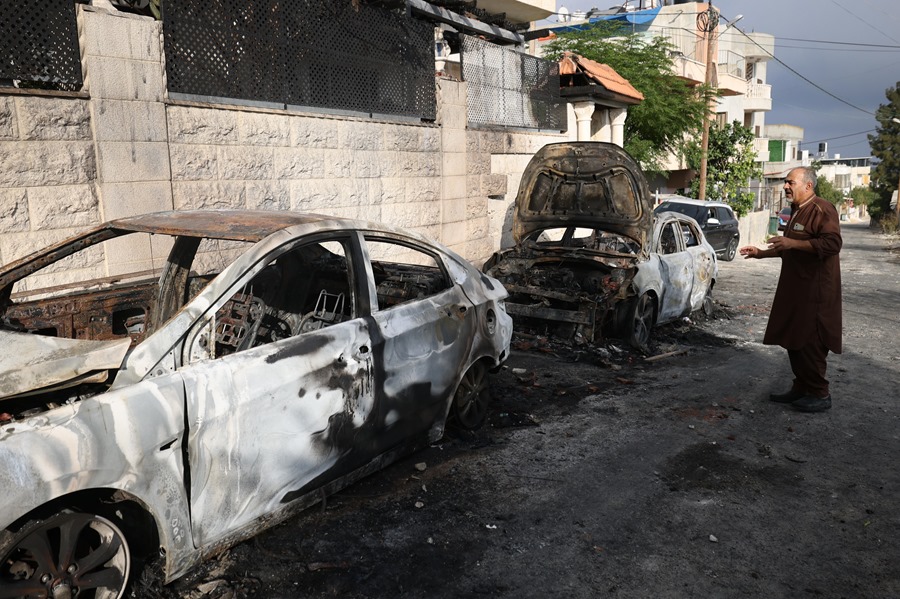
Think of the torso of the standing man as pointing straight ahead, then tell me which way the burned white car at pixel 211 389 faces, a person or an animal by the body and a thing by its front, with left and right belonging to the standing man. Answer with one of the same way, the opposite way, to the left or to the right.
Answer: to the left

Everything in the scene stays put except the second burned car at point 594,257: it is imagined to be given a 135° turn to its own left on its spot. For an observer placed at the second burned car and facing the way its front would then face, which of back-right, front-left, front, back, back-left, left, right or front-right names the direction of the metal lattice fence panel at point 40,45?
back-right

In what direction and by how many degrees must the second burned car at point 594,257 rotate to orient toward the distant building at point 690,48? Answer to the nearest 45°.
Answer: approximately 135° to its right

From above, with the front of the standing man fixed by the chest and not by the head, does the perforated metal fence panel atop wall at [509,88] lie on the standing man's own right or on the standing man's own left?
on the standing man's own right

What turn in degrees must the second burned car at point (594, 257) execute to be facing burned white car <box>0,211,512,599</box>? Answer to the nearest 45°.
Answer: approximately 45° to its left

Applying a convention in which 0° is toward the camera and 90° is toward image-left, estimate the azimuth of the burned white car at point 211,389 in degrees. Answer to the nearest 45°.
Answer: approximately 45°

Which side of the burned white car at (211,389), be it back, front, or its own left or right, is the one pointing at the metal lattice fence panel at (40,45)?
right

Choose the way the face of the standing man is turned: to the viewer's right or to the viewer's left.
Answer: to the viewer's left

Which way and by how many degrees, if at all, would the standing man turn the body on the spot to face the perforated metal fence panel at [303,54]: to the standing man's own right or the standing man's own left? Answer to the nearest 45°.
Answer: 0° — they already face it

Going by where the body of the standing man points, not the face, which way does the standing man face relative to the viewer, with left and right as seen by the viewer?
facing to the left of the viewer

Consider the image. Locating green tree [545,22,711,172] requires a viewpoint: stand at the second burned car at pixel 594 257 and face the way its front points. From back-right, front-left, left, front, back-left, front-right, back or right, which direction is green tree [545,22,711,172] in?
back-right

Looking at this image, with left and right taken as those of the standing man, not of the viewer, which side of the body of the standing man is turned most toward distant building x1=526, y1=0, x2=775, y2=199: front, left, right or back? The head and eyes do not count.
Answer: right

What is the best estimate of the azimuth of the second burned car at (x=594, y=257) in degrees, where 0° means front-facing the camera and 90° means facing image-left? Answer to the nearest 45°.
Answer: approximately 45°

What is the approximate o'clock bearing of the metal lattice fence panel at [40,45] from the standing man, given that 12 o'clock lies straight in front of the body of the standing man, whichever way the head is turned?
The metal lattice fence panel is roughly at 11 o'clock from the standing man.
